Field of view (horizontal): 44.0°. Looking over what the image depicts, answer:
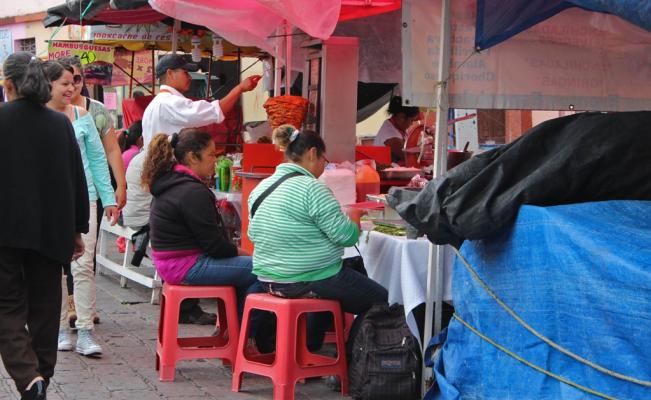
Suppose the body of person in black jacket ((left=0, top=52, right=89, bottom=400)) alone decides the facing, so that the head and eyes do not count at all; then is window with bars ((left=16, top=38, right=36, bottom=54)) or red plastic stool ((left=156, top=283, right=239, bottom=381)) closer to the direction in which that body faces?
the window with bars

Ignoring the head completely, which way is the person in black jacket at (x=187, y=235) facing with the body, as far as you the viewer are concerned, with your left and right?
facing to the right of the viewer

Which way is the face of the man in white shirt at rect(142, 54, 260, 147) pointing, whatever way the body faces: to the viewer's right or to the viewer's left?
to the viewer's right

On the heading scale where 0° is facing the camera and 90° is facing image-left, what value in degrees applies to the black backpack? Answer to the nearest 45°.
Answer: approximately 0°

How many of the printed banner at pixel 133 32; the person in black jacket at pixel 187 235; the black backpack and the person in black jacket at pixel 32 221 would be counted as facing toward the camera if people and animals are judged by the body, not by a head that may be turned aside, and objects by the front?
2

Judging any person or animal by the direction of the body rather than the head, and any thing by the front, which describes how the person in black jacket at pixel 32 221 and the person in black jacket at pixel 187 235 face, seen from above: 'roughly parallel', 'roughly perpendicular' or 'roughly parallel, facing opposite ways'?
roughly perpendicular

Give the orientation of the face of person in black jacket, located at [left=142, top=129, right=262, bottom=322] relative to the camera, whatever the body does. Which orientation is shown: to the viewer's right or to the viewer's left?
to the viewer's right

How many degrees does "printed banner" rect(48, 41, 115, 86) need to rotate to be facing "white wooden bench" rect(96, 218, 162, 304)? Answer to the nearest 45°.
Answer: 0° — it already faces it

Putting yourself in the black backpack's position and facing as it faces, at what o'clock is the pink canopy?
The pink canopy is roughly at 5 o'clock from the black backpack.

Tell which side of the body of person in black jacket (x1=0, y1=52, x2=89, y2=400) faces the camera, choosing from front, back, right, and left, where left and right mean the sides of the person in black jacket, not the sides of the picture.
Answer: back

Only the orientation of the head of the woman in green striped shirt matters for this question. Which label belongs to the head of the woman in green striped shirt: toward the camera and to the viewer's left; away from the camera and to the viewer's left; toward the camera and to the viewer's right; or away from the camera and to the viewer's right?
away from the camera and to the viewer's right
